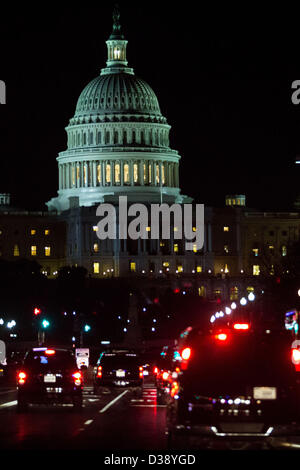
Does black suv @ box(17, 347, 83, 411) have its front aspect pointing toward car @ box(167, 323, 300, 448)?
no

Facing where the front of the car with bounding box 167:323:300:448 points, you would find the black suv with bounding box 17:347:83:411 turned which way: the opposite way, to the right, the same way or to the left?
the same way

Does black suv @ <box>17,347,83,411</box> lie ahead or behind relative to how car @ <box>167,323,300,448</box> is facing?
ahead

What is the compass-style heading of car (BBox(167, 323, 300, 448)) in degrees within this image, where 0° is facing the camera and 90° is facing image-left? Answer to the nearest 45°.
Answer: approximately 180°

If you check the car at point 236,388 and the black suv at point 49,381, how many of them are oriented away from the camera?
2

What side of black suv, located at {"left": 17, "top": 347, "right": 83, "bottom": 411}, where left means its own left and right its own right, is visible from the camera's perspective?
back
